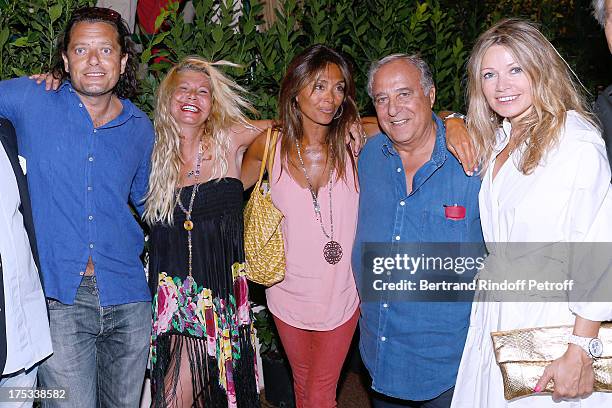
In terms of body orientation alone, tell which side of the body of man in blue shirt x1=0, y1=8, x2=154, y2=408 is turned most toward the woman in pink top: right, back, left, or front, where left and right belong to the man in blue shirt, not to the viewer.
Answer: left

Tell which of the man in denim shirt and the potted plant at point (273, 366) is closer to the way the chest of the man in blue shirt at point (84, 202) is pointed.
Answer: the man in denim shirt

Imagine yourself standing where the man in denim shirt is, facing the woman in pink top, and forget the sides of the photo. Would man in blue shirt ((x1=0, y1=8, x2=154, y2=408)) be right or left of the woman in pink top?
left

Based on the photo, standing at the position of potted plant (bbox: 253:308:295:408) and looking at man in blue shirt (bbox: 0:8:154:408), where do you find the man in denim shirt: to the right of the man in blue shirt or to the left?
left

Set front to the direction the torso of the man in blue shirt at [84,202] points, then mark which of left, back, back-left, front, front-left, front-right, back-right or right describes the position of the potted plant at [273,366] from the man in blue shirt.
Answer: back-left

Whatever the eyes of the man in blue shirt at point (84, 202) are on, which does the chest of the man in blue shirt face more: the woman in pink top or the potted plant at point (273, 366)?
the woman in pink top

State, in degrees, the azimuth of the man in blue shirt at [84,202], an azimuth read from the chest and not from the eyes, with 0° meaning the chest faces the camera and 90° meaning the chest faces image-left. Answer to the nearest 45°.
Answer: approximately 0°
